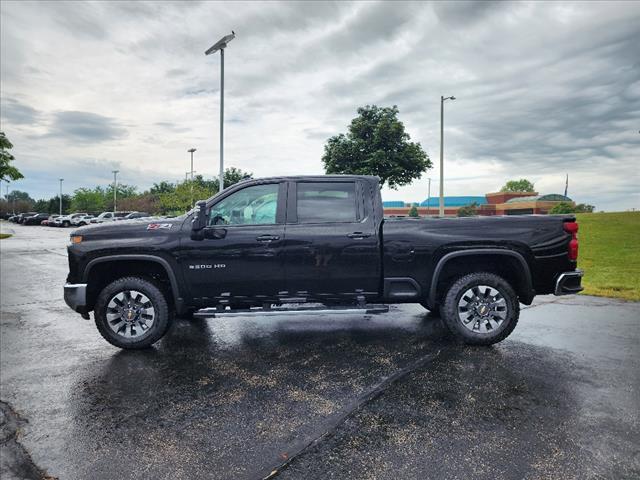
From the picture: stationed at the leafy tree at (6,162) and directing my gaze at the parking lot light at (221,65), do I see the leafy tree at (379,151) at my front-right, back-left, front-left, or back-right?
front-left

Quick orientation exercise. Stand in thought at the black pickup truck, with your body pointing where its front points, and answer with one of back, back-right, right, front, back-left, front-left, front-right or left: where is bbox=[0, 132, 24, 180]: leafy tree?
front-right

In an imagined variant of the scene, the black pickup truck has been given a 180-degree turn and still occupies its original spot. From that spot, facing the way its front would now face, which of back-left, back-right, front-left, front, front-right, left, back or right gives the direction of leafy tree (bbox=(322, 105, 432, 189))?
left

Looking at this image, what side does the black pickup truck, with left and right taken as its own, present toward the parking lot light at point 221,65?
right

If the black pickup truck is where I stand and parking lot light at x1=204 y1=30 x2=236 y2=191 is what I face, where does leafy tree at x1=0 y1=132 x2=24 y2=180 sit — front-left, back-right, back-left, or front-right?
front-left

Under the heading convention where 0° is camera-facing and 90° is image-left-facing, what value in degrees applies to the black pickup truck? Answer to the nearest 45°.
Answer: approximately 90°
